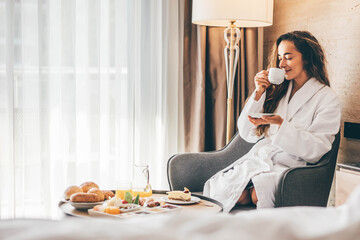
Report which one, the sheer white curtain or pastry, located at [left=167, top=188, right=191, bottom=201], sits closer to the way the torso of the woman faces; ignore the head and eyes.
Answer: the pastry

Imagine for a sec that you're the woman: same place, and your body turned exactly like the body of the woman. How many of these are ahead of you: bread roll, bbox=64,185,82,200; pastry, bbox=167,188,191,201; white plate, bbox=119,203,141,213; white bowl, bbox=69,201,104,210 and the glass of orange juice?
5

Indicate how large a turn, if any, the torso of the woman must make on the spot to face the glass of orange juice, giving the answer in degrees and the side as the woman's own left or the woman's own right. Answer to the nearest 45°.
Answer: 0° — they already face it

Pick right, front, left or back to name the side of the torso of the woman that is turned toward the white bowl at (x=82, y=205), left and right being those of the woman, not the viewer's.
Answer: front

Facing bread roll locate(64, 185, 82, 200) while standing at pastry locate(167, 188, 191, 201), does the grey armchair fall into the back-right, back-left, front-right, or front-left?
back-right

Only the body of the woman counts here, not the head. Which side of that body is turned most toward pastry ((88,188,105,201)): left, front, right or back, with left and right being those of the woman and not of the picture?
front

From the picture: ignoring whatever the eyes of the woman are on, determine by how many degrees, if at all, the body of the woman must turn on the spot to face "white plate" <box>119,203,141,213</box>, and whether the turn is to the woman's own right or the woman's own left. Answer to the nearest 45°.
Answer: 0° — they already face it

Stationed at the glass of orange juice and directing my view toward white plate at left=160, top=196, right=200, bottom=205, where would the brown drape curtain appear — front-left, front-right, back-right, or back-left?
front-left

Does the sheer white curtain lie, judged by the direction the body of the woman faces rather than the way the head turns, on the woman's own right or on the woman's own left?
on the woman's own right

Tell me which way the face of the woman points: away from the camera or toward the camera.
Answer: toward the camera

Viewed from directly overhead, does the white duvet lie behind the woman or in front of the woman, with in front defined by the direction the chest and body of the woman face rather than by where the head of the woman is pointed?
in front

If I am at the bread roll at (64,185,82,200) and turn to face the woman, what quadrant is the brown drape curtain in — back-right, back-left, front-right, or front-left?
front-left

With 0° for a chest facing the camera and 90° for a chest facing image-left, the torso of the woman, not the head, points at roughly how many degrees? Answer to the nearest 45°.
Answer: approximately 45°

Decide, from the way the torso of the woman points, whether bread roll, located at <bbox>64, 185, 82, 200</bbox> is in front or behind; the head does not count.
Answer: in front
